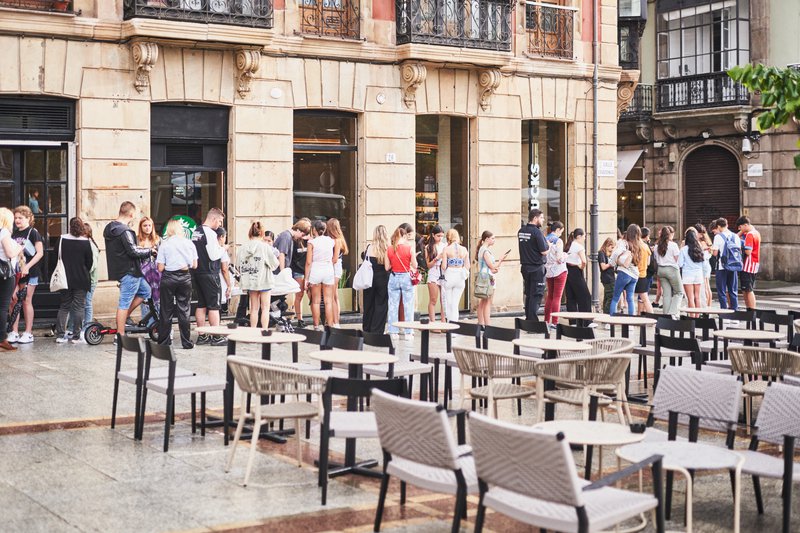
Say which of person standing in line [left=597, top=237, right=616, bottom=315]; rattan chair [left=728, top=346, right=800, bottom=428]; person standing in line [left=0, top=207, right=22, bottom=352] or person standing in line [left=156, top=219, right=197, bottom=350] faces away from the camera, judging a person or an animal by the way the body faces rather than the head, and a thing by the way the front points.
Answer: person standing in line [left=156, top=219, right=197, bottom=350]

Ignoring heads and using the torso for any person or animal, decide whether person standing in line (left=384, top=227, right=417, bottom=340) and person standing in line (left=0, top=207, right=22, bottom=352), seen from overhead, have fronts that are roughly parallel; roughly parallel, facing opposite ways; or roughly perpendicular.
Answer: roughly perpendicular

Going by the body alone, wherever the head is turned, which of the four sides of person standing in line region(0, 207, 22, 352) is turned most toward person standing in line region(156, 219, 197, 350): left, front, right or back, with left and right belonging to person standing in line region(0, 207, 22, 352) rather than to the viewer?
front

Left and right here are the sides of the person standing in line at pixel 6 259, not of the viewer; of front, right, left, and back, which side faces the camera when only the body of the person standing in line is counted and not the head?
right

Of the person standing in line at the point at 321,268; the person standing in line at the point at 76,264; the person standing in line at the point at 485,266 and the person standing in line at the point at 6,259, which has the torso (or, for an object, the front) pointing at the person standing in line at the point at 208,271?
the person standing in line at the point at 6,259

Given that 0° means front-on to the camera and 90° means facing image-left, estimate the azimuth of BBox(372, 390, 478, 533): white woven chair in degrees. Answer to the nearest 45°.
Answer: approximately 225°

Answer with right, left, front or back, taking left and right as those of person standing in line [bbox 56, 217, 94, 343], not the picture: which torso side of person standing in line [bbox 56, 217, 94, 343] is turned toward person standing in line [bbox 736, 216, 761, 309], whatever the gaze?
right

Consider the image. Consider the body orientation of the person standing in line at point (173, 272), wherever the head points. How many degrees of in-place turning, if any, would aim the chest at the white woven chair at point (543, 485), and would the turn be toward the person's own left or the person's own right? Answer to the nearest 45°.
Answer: approximately 180°

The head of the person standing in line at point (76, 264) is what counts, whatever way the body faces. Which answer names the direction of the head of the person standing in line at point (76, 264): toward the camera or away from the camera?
away from the camera

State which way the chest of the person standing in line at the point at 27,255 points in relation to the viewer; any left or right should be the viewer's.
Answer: facing the viewer and to the left of the viewer

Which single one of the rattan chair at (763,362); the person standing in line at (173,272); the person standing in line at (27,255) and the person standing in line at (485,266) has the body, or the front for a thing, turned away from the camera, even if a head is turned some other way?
the person standing in line at (173,272)

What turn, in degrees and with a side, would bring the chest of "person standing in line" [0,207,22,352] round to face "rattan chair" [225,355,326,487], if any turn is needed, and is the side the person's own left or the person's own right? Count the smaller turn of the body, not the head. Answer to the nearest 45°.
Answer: approximately 90° to the person's own right
